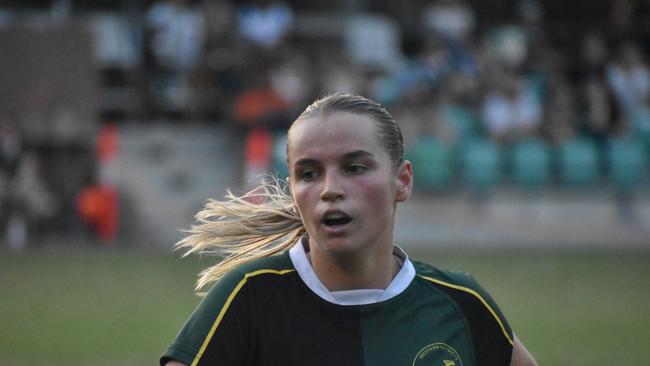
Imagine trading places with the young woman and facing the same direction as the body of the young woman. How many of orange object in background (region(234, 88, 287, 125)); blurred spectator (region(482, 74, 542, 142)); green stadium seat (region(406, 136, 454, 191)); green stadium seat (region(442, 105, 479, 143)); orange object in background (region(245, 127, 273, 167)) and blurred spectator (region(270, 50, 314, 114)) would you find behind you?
6

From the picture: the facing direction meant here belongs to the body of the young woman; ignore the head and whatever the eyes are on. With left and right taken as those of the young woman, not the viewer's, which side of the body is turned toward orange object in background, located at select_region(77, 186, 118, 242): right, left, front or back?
back

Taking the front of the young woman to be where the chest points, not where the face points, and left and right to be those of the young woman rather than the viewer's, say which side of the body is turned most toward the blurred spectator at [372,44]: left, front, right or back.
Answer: back

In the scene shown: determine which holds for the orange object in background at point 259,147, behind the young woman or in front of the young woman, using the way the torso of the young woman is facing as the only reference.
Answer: behind

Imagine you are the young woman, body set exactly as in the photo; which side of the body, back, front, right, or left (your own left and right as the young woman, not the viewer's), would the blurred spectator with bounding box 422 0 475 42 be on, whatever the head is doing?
back

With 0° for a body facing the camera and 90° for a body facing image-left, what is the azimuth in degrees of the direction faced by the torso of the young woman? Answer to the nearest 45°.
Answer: approximately 0°

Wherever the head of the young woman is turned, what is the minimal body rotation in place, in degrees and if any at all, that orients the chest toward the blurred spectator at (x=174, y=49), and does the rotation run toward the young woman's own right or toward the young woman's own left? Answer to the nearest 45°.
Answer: approximately 180°

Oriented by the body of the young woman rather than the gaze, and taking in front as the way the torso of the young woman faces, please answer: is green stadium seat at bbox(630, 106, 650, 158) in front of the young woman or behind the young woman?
behind

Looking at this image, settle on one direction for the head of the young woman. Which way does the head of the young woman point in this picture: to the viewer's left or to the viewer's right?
to the viewer's left

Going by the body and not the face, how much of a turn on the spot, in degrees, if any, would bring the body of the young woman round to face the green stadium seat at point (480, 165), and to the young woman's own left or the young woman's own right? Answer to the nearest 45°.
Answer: approximately 180°

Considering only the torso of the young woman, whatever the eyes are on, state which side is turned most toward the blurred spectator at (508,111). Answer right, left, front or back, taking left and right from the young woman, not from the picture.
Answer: back

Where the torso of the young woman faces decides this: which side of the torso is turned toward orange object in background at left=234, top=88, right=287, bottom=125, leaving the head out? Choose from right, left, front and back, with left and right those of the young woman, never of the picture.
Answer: back

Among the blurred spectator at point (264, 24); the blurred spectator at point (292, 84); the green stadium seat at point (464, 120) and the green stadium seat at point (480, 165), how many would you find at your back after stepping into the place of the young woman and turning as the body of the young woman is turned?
4
